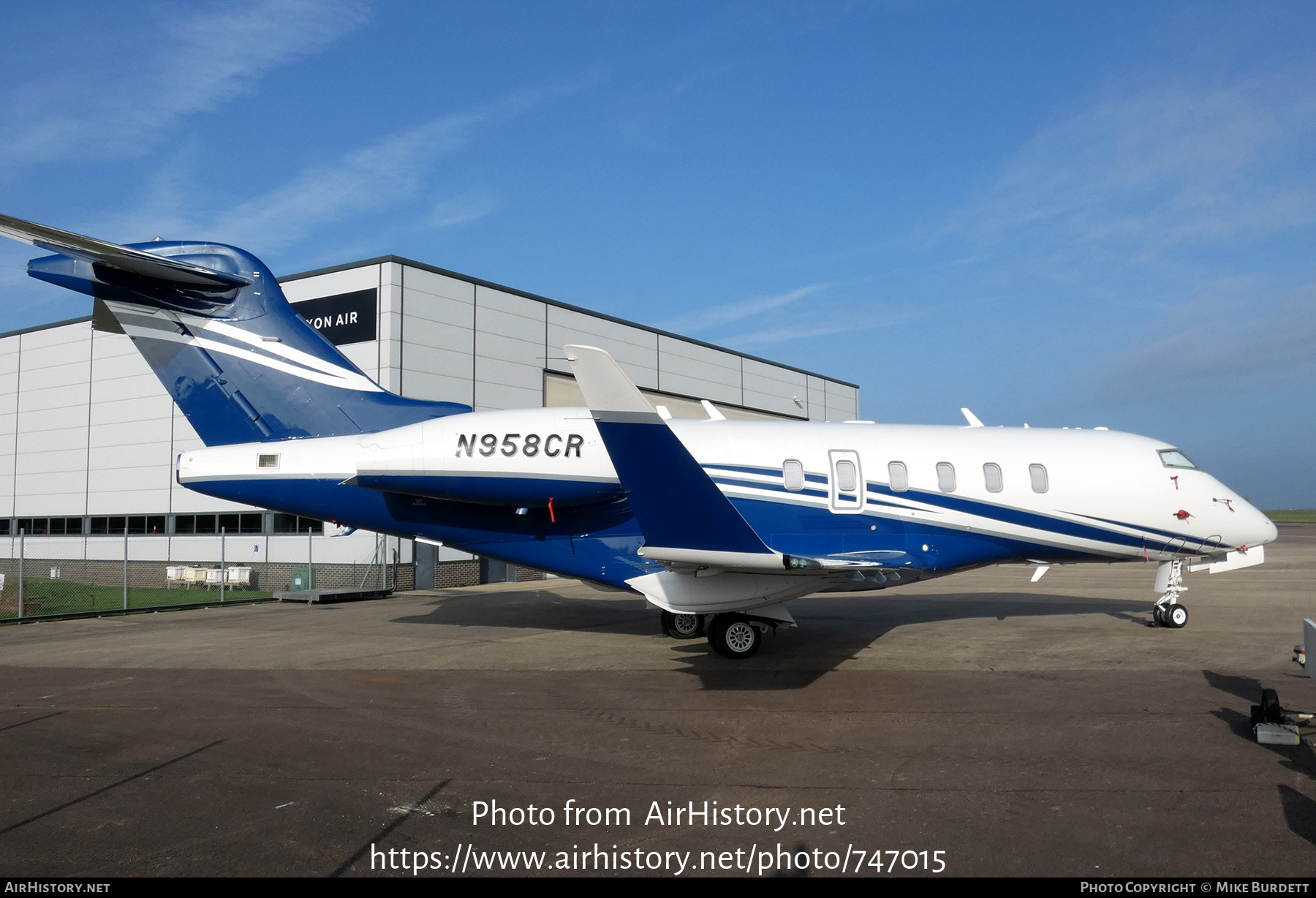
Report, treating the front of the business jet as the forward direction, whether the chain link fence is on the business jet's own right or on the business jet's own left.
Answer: on the business jet's own left

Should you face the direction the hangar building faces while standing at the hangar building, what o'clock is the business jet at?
The business jet is roughly at 1 o'clock from the hangar building.

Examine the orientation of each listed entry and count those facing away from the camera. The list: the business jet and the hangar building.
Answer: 0

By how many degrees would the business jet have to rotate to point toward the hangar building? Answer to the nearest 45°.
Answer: approximately 135° to its left

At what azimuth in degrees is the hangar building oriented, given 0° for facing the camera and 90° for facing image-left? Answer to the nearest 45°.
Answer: approximately 315°

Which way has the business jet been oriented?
to the viewer's right
